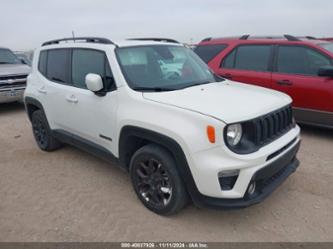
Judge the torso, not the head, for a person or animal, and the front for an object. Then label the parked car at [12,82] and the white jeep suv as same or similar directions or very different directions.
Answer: same or similar directions

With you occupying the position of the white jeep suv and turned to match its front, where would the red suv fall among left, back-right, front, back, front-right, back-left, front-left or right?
left

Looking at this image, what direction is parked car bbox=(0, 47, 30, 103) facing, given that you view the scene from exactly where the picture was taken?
facing the viewer and to the right of the viewer

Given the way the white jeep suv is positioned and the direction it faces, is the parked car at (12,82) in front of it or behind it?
behind

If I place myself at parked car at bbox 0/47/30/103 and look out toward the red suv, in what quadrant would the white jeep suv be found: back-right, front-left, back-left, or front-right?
front-right

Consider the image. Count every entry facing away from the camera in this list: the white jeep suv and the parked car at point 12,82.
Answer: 0

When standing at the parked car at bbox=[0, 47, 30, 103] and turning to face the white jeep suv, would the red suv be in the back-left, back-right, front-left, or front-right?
front-left
